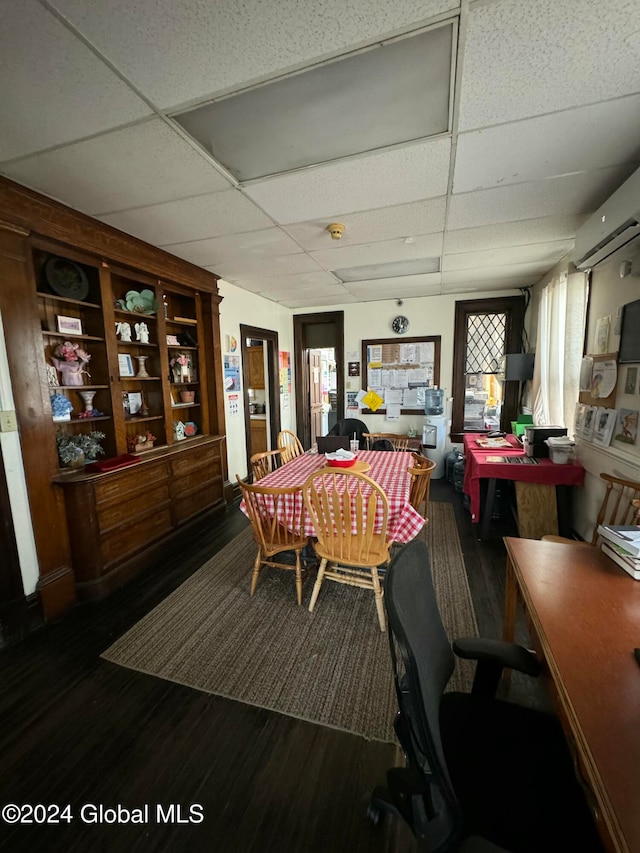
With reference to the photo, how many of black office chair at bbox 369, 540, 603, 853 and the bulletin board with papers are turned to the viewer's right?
1

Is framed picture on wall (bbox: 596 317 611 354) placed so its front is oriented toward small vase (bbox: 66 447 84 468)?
yes

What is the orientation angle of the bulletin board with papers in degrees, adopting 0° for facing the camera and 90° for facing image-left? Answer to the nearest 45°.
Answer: approximately 0°

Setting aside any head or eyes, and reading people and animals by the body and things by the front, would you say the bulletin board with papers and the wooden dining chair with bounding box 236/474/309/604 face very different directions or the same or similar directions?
very different directions

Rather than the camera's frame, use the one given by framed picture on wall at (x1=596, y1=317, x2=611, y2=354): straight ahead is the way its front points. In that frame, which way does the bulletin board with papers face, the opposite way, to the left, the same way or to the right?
to the left

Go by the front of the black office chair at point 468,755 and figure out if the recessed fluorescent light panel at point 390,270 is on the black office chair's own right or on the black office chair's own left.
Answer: on the black office chair's own left

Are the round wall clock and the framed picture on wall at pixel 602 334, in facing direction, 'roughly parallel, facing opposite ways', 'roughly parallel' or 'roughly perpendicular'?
roughly perpendicular

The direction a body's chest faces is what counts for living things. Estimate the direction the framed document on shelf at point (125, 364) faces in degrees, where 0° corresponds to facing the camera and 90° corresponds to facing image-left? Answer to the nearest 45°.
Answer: approximately 315°

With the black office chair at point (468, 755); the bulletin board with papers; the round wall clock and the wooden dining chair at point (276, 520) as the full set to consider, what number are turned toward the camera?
2

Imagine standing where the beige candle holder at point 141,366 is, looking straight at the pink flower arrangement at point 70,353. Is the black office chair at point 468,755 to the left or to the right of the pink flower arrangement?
left

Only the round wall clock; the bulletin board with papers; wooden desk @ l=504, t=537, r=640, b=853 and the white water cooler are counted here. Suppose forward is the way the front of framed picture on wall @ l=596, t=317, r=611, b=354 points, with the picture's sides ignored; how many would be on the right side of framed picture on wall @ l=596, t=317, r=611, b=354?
3

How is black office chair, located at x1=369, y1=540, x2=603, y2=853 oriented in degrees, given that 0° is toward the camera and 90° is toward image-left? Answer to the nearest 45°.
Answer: approximately 270°

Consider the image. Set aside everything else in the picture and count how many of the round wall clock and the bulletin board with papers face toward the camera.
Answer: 2
